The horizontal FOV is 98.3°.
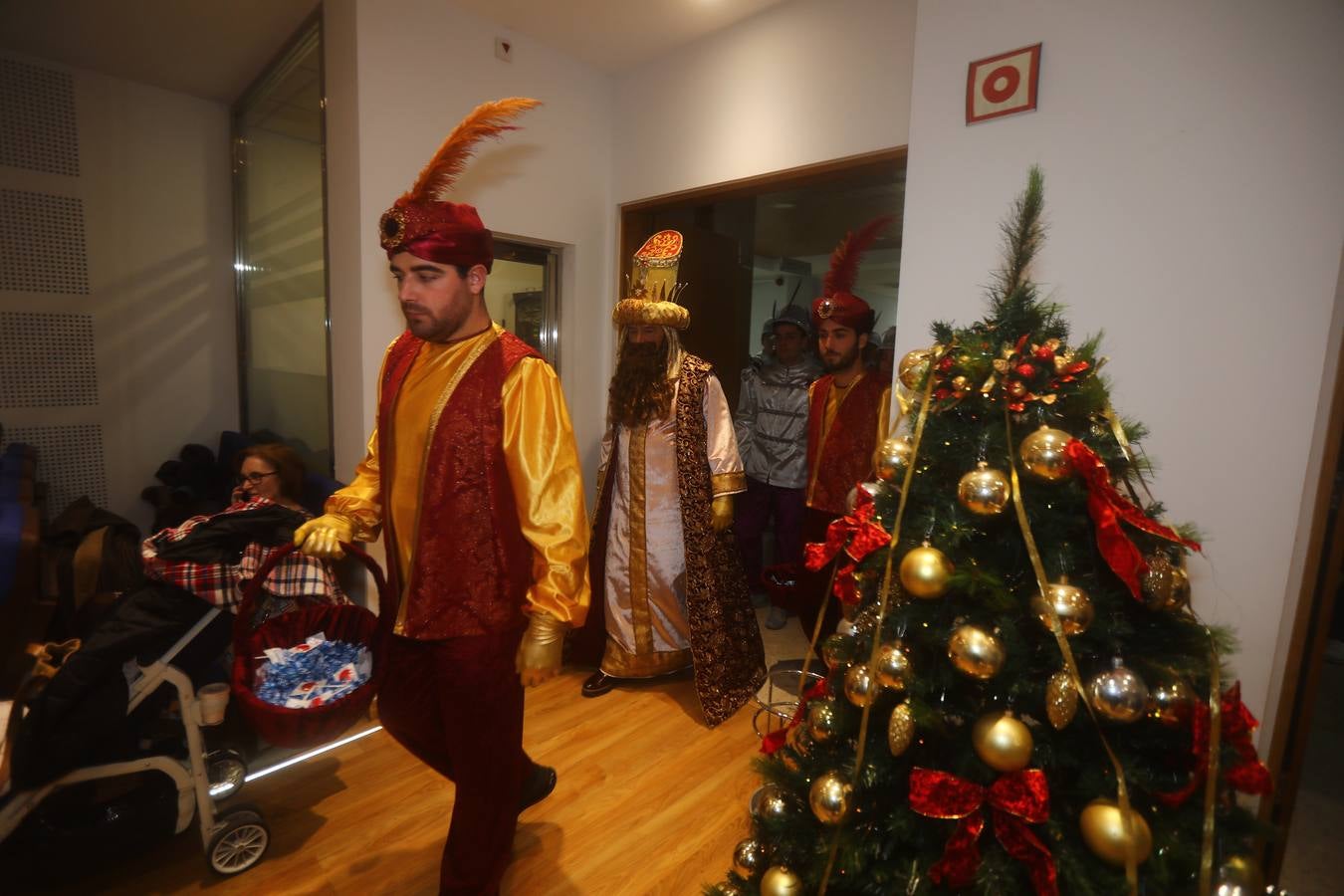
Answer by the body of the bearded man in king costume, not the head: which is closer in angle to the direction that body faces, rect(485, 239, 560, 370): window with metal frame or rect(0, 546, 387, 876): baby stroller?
the baby stroller

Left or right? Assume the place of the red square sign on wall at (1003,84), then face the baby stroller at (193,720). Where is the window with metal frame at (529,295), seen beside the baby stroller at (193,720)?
right

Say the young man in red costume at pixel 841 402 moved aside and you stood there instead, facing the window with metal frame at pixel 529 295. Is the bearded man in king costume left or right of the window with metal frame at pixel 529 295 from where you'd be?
left
